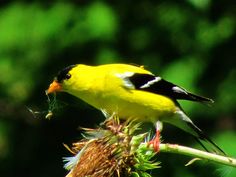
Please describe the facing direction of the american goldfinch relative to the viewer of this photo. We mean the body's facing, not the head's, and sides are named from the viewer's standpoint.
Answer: facing to the left of the viewer
